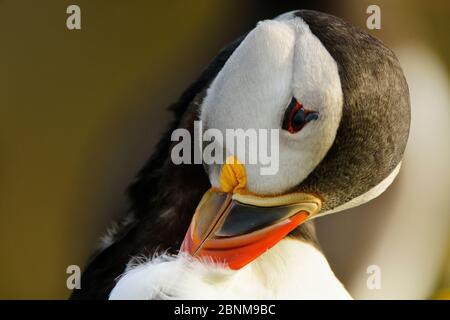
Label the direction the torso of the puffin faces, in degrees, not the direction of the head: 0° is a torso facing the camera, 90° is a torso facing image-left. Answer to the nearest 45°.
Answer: approximately 315°
